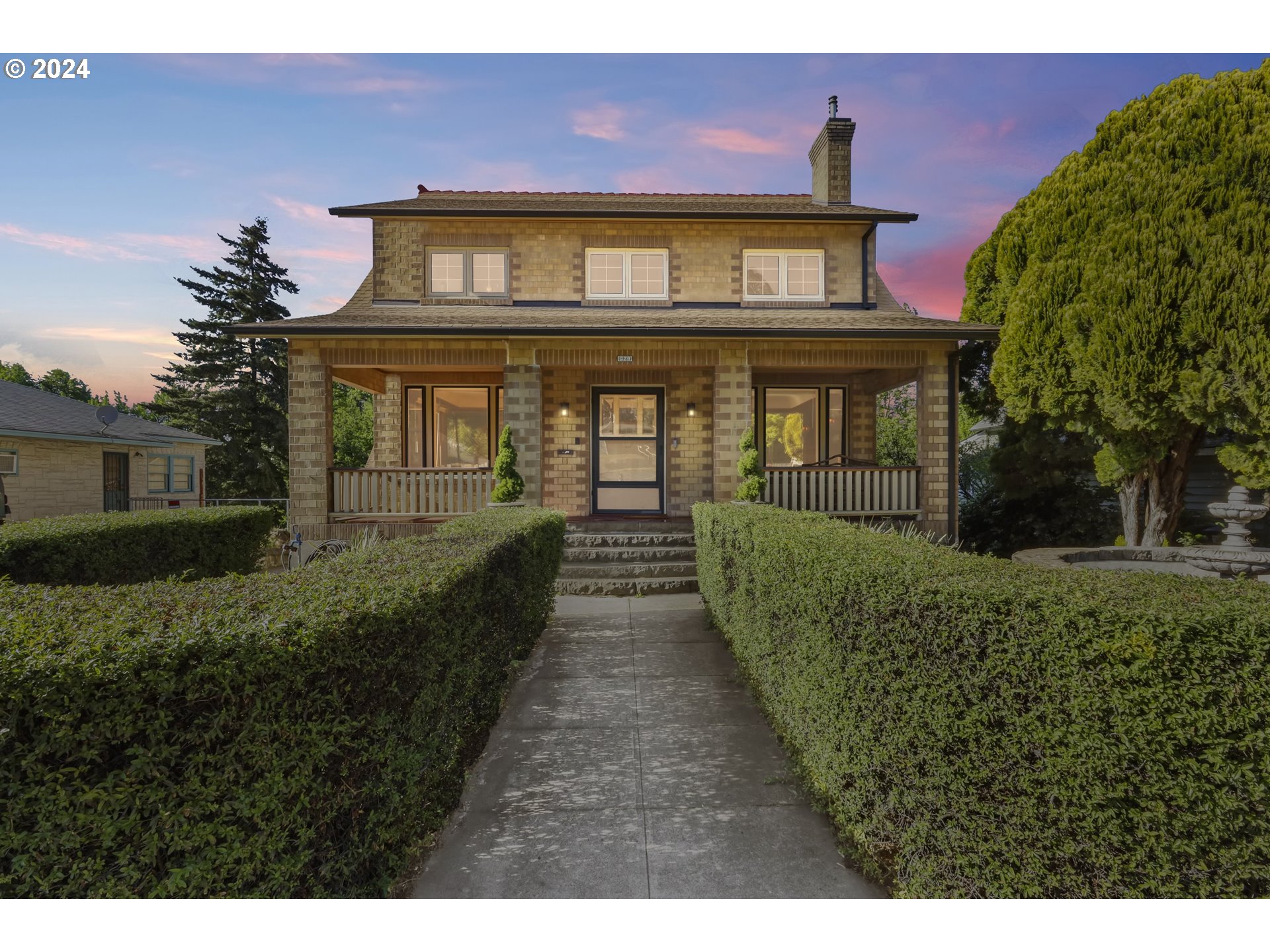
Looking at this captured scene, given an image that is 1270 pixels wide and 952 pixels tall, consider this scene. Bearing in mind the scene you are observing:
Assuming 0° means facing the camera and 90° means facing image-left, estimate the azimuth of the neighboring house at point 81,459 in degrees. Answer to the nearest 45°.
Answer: approximately 315°

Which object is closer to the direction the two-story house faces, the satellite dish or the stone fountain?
the stone fountain

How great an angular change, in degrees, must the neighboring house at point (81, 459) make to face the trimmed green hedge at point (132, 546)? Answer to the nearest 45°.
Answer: approximately 45° to its right

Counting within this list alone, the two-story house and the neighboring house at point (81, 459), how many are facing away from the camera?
0

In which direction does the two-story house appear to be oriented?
toward the camera

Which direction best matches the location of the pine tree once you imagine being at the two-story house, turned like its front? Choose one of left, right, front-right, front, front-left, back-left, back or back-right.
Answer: back-right

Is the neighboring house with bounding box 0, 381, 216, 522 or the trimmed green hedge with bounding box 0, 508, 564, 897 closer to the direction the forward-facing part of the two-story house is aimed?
the trimmed green hedge

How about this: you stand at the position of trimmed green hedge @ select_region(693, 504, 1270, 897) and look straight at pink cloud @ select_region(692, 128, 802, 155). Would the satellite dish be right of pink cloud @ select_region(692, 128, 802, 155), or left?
left

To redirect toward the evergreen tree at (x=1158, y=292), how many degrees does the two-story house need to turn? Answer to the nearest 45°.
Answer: approximately 45° to its left

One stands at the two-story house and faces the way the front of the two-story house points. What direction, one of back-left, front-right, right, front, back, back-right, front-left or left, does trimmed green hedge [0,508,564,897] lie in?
front

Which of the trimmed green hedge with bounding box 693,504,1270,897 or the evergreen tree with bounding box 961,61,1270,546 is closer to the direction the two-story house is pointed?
the trimmed green hedge
